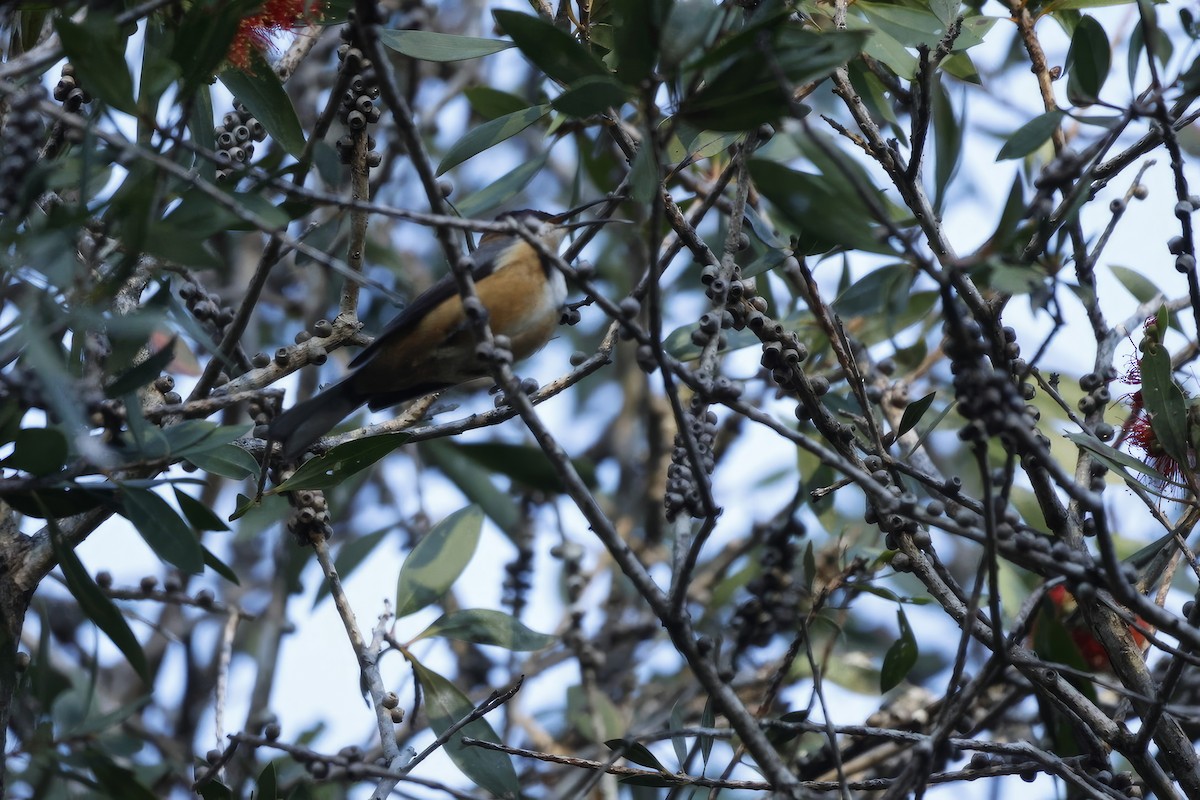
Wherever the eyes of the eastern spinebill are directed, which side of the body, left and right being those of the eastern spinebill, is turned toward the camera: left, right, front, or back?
right

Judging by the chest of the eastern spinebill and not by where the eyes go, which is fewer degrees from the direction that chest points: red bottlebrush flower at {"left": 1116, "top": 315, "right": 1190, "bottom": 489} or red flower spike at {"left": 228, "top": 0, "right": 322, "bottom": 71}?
the red bottlebrush flower
